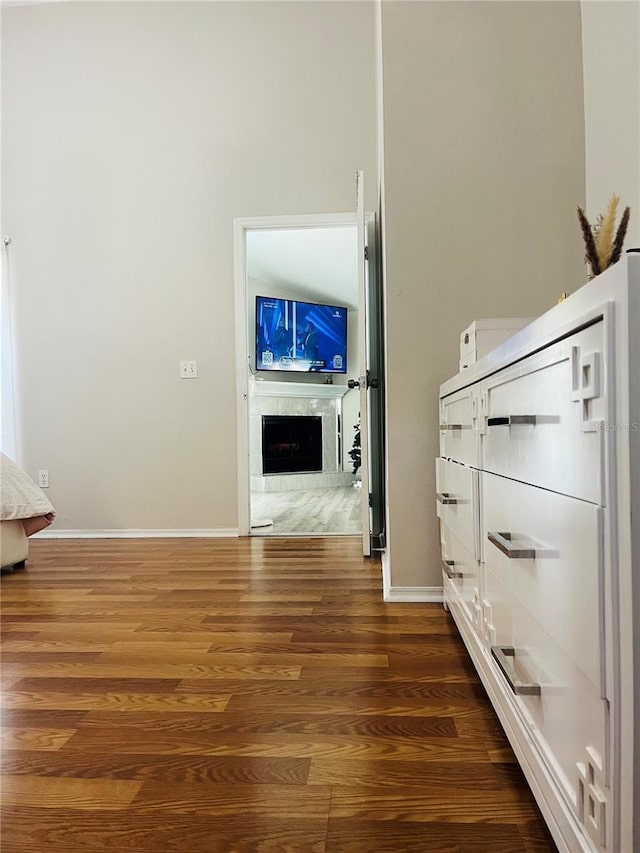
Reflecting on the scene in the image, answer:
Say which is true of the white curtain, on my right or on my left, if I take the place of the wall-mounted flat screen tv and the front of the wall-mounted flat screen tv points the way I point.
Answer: on my right

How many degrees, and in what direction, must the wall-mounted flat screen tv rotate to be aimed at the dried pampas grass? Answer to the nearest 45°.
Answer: approximately 45° to its right

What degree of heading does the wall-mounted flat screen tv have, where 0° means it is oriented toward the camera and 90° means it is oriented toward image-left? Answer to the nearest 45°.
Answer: approximately 315°

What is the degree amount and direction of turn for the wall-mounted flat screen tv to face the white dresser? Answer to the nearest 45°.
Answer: approximately 45° to its right
